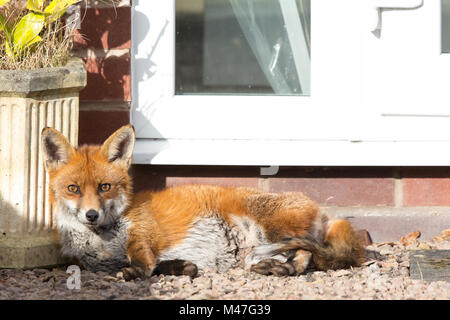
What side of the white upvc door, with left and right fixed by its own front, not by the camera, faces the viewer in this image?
front

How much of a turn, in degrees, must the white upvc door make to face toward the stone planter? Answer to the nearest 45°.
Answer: approximately 45° to its right

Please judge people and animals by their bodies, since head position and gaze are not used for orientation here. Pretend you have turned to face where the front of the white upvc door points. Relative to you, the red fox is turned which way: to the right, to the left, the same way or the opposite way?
to the right

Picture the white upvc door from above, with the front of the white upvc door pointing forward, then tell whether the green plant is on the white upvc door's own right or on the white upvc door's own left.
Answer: on the white upvc door's own right

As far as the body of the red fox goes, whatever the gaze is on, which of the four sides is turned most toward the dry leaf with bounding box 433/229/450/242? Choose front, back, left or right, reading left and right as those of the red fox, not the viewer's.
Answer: back

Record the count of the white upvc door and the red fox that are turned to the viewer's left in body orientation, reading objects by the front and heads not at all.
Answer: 1

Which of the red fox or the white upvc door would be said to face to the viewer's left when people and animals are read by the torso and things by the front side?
the red fox

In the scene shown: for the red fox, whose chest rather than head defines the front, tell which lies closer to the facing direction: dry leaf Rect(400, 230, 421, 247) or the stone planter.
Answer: the stone planter

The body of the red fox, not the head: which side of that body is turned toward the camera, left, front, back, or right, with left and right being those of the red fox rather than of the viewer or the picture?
left
